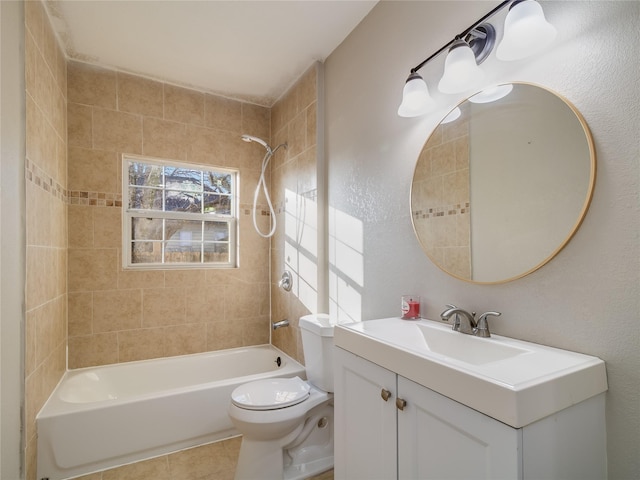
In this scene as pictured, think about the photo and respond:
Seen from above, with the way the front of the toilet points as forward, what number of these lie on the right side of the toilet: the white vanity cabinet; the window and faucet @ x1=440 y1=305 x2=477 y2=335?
1

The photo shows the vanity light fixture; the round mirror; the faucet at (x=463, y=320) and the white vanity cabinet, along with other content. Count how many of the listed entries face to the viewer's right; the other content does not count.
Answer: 0

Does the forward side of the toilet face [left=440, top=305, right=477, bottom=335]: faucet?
no

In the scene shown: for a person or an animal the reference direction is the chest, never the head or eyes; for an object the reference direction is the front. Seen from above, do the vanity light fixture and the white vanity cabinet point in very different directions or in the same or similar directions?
same or similar directions

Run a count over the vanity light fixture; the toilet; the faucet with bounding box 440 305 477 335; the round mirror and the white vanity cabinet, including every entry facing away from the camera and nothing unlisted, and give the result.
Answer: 0

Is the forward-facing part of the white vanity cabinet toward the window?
no

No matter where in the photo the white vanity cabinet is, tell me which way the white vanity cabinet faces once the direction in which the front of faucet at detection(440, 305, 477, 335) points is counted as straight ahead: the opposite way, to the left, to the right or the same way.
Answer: the same way

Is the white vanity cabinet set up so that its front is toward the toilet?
no

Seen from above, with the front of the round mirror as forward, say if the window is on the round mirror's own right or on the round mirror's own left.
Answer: on the round mirror's own right

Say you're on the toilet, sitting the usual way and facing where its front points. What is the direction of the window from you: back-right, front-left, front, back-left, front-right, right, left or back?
right

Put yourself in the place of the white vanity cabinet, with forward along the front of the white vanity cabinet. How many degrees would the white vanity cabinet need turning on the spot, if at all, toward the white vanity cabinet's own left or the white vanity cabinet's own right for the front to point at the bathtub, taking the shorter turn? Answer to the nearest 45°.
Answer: approximately 45° to the white vanity cabinet's own right

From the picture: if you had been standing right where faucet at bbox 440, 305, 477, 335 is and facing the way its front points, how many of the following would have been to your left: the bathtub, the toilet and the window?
0

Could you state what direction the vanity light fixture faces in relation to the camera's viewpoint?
facing the viewer and to the left of the viewer
